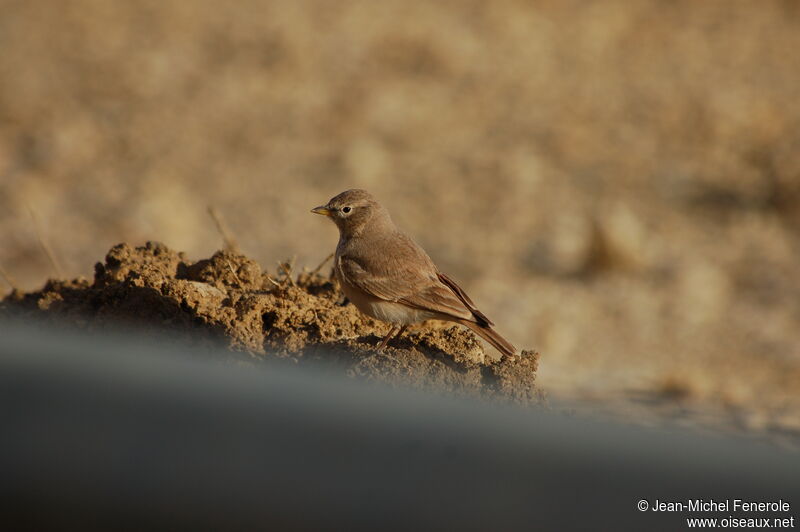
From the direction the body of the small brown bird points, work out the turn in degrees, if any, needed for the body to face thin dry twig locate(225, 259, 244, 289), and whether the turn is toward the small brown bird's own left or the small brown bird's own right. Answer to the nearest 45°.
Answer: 0° — it already faces it

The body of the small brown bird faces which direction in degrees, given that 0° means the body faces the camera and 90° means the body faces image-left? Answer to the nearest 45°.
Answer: approximately 90°

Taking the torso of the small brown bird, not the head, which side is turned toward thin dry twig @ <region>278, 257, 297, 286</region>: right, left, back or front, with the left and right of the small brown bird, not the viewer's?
front
